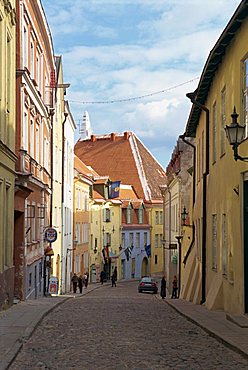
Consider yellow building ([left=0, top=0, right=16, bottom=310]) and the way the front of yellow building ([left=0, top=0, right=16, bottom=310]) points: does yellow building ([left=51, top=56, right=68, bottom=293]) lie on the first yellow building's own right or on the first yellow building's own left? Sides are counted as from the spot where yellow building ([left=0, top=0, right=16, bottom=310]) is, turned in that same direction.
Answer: on the first yellow building's own left

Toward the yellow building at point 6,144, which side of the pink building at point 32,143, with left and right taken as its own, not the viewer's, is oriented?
right

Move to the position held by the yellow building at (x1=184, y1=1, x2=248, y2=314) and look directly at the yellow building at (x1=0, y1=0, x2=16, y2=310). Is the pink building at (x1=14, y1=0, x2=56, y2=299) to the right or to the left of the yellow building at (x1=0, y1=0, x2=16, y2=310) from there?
right

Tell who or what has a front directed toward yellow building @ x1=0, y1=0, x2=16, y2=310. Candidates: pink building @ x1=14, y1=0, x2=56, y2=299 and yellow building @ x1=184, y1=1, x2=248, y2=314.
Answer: yellow building @ x1=184, y1=1, x2=248, y2=314

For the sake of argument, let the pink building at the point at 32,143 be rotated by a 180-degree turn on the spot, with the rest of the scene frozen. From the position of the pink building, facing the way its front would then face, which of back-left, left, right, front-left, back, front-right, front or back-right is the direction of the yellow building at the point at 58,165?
right

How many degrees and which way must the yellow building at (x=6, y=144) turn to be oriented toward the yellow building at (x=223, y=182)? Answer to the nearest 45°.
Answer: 0° — it already faces it

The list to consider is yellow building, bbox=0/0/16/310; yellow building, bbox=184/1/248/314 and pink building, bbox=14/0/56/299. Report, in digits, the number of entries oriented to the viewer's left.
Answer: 1

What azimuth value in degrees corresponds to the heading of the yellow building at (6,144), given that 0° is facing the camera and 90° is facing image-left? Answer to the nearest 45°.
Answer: approximately 270°

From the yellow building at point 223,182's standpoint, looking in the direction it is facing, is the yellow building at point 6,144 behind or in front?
in front

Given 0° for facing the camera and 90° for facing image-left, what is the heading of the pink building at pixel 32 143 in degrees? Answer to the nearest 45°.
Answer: approximately 270°

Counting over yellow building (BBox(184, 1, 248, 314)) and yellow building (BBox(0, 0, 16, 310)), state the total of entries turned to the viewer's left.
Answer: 1

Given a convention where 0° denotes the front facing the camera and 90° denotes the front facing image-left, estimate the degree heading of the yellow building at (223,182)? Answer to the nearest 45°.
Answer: approximately 90°
